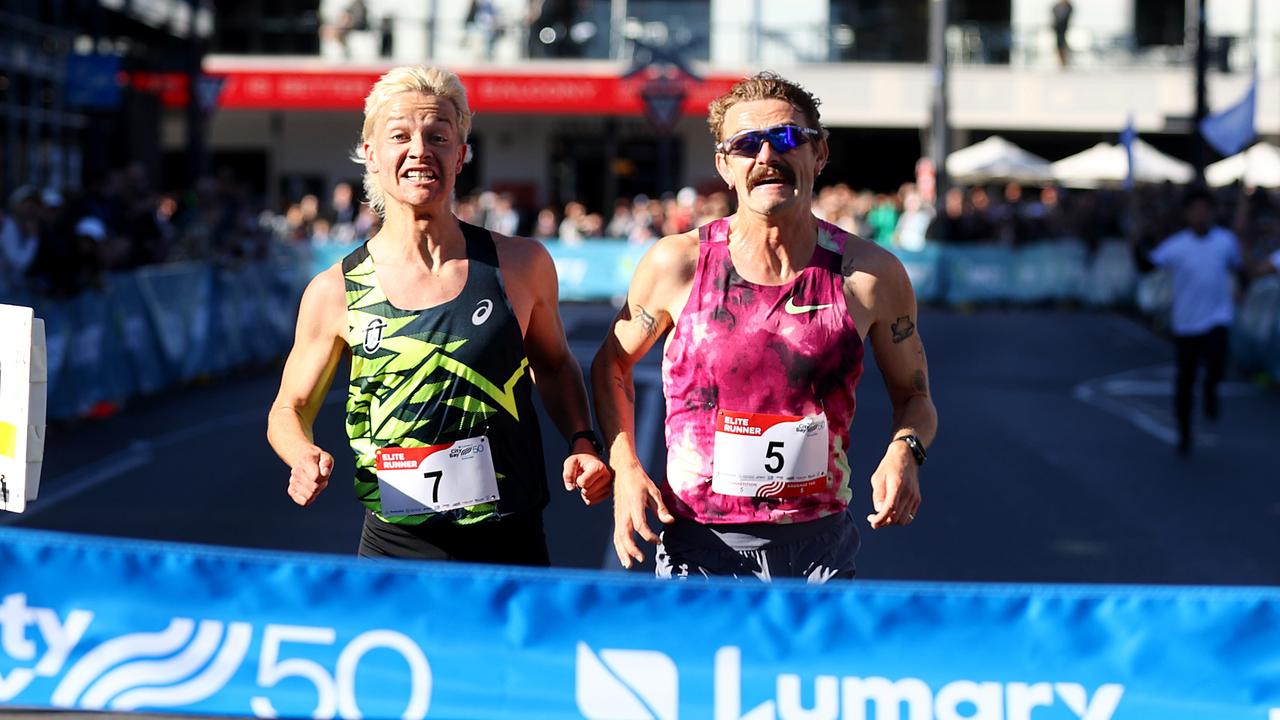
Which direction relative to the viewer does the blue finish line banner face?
toward the camera

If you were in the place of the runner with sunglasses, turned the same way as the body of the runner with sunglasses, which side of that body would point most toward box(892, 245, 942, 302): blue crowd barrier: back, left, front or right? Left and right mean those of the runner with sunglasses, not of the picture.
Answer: back

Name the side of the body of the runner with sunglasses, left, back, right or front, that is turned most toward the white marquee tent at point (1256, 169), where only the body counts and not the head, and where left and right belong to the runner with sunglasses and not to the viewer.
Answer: back

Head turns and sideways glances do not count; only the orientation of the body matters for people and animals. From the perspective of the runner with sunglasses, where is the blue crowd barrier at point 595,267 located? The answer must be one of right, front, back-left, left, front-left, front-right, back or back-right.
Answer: back

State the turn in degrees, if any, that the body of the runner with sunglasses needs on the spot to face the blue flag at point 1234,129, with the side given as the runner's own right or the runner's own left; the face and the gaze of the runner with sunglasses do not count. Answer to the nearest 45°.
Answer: approximately 180°

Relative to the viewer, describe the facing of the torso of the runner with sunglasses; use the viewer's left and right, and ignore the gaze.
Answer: facing the viewer

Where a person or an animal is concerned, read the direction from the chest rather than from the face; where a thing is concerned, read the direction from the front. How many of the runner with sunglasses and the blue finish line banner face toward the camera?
2

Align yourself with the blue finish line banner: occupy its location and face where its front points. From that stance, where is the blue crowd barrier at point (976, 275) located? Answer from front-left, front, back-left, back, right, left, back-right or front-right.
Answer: back
